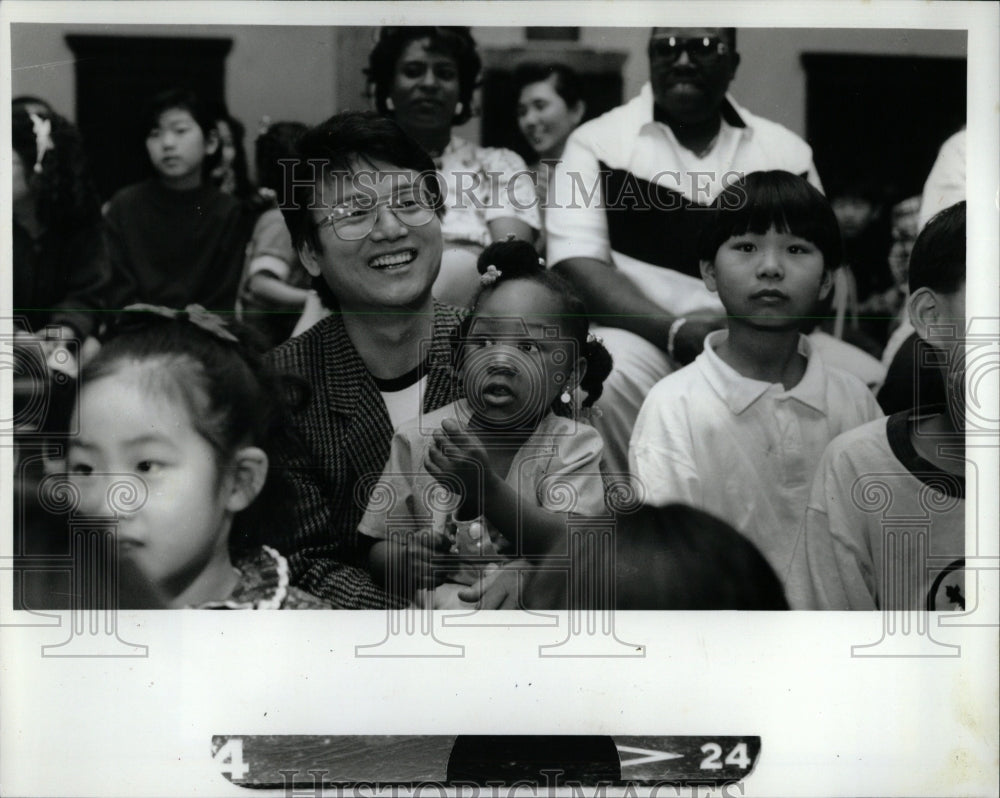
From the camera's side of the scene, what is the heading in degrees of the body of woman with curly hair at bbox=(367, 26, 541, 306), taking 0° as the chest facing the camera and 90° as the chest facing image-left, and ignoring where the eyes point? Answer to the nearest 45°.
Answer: approximately 0°

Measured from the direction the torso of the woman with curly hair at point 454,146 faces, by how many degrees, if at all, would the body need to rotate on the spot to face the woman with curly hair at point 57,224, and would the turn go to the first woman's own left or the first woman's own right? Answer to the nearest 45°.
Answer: approximately 90° to the first woman's own right

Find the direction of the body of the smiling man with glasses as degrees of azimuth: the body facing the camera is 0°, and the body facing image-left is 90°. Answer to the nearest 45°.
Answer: approximately 315°
